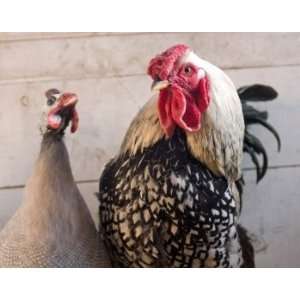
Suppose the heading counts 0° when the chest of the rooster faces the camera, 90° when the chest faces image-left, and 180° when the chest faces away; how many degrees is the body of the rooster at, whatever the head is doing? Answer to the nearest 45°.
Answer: approximately 45°
